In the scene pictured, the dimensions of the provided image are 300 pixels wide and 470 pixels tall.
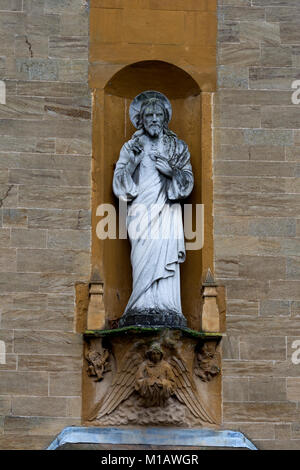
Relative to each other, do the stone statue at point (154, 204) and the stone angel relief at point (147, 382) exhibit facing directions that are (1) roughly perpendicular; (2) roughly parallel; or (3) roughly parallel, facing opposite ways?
roughly parallel

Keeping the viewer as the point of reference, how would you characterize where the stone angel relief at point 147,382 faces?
facing the viewer

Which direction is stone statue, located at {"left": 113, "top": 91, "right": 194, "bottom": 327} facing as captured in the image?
toward the camera

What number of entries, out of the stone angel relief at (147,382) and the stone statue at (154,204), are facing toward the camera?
2
